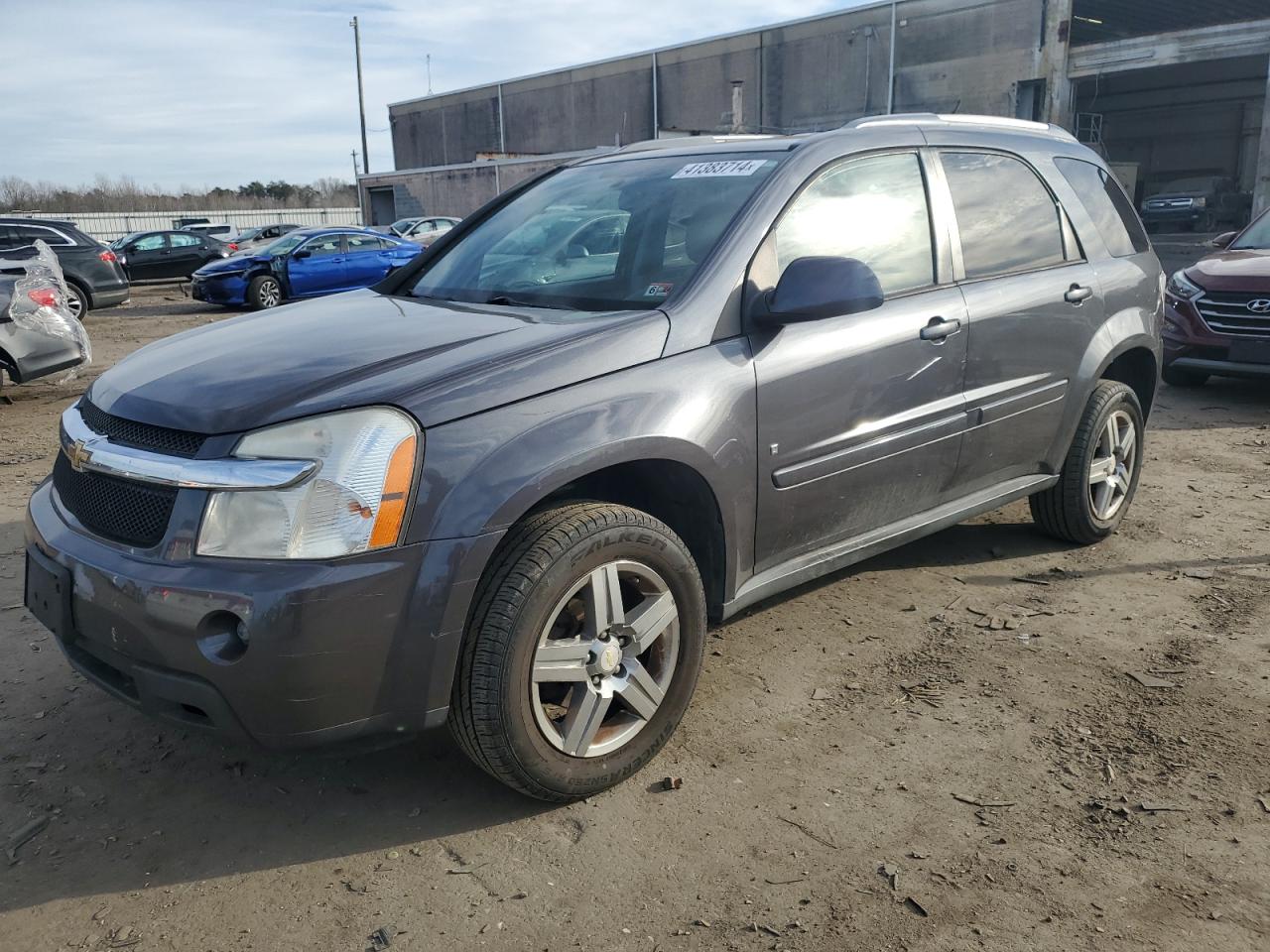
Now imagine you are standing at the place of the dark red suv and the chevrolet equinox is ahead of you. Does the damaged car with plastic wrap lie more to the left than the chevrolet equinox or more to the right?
right

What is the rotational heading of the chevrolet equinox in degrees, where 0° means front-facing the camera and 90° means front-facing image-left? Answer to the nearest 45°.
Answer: approximately 45°

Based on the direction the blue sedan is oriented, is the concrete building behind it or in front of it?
behind

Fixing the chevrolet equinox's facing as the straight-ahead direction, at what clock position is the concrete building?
The concrete building is roughly at 5 o'clock from the chevrolet equinox.

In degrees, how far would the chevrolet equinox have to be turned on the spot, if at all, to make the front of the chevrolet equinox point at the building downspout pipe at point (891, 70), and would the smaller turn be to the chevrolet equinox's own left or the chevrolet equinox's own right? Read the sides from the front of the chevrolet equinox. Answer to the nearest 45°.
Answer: approximately 135° to the chevrolet equinox's own right

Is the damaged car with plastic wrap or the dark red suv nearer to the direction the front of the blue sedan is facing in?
the damaged car with plastic wrap

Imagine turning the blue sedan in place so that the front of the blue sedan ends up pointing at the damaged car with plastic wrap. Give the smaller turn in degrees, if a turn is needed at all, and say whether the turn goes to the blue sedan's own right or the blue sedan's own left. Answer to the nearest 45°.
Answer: approximately 45° to the blue sedan's own left

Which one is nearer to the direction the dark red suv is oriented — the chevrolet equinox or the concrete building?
the chevrolet equinox

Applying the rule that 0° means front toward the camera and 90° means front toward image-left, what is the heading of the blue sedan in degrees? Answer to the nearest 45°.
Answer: approximately 45°

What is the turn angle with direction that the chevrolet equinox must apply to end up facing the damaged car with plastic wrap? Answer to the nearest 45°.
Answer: approximately 90° to its right

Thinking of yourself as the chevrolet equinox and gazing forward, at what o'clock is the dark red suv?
The dark red suv is roughly at 6 o'clock from the chevrolet equinox.

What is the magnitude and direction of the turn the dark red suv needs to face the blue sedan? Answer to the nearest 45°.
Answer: approximately 45° to its right

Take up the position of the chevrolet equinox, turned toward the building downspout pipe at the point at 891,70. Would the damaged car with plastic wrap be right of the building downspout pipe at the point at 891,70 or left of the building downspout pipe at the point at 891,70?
left
